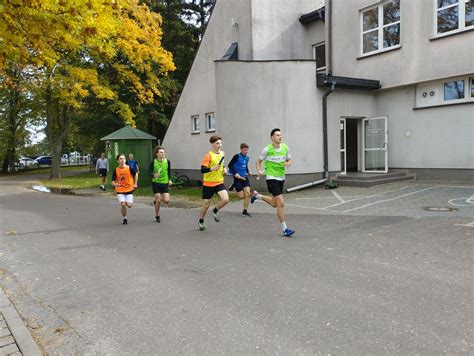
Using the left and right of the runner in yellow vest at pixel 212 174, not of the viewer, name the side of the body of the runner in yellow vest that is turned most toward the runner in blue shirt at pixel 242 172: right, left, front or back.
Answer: left

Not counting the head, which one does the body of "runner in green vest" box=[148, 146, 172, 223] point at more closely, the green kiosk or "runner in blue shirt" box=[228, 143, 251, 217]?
the runner in blue shirt

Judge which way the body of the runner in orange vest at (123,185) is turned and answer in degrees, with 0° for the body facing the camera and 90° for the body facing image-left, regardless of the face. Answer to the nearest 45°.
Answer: approximately 0°

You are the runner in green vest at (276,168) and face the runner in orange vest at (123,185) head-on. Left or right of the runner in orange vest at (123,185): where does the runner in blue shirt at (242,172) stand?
right

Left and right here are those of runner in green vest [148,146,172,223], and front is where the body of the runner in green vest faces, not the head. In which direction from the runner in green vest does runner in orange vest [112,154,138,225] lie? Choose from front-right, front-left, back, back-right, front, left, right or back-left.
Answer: back-right

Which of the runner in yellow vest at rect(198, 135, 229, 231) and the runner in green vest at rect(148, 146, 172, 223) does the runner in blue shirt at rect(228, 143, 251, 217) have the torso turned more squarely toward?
the runner in yellow vest

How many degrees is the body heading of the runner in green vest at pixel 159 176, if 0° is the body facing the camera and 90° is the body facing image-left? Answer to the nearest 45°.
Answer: approximately 315°
